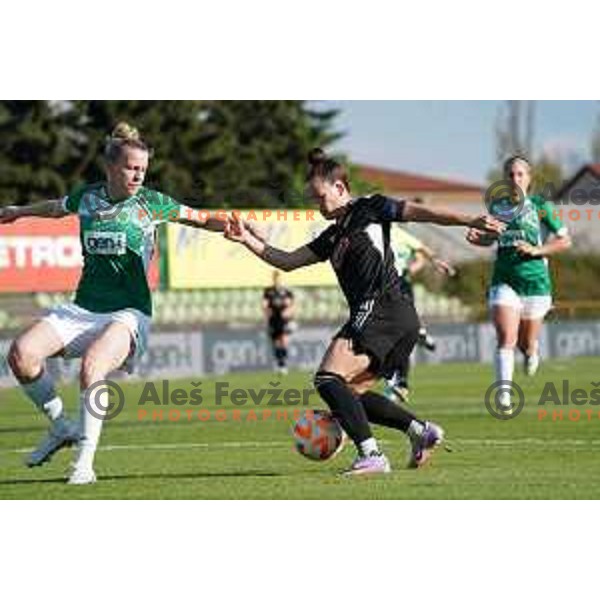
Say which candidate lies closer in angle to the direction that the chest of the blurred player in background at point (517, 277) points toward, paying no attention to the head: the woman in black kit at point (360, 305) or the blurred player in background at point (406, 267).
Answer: the woman in black kit

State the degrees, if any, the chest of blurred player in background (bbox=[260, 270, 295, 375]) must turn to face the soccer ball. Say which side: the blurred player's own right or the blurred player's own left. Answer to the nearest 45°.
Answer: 0° — they already face it

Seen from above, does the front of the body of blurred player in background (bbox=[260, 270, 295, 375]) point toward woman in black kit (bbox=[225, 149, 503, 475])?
yes

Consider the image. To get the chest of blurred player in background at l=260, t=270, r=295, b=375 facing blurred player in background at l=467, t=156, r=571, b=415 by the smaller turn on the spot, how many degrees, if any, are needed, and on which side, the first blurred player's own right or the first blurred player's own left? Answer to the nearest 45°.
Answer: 0° — they already face them

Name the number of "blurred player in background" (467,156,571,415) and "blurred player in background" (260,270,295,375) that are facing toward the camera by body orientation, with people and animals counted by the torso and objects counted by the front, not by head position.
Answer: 2

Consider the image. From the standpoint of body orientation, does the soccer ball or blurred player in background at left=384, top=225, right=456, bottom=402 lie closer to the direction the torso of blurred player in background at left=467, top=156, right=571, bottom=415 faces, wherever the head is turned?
the soccer ball
